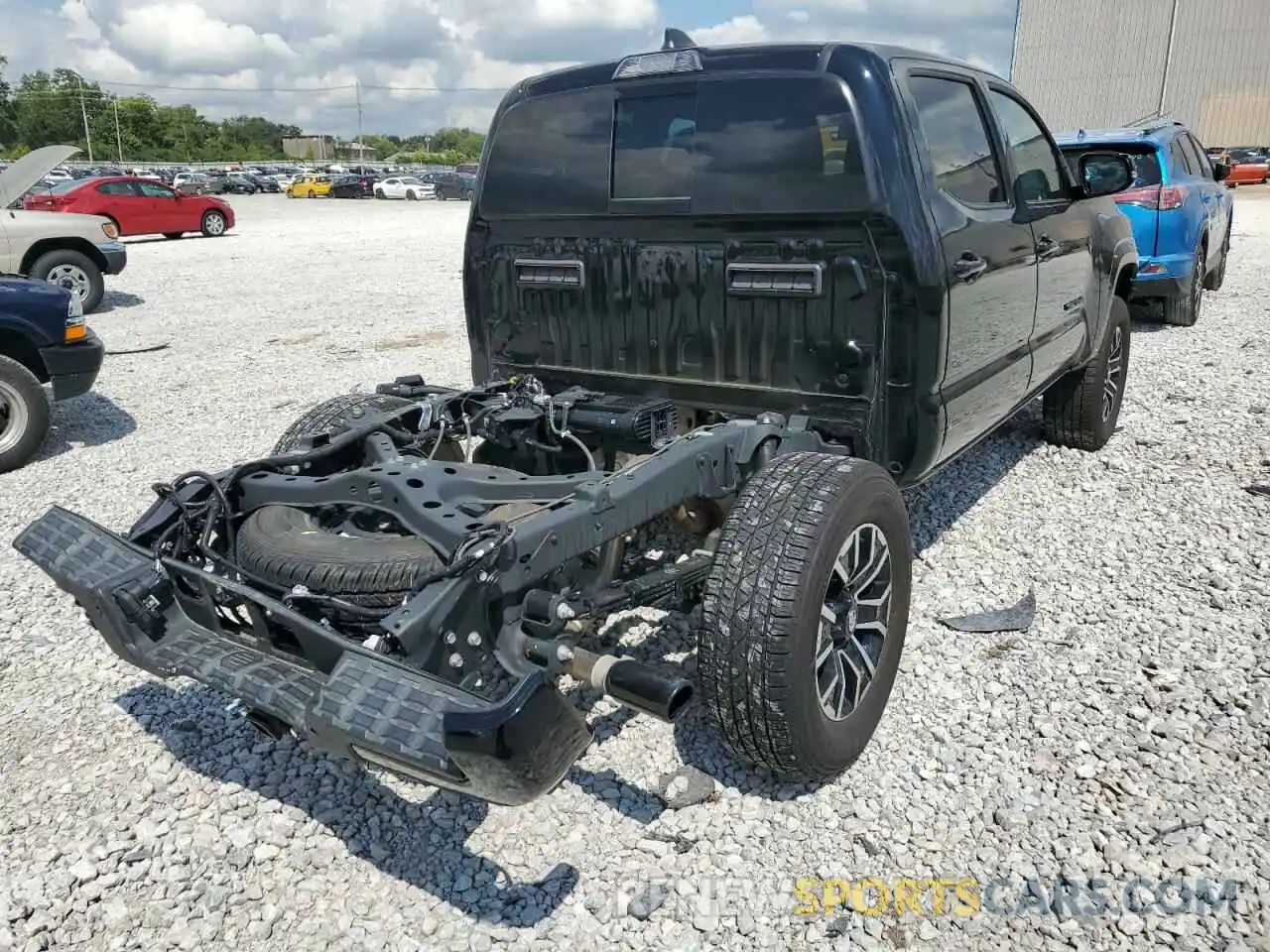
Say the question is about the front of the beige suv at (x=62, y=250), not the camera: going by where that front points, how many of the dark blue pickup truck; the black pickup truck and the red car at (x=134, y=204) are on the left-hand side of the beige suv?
1

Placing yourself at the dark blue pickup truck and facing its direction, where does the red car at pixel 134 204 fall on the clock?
The red car is roughly at 9 o'clock from the dark blue pickup truck.

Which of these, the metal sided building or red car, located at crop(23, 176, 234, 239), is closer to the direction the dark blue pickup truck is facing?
the metal sided building

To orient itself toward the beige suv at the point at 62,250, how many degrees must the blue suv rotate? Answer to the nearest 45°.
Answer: approximately 135° to its left

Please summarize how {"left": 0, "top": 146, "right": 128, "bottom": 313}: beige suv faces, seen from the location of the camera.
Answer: facing to the right of the viewer

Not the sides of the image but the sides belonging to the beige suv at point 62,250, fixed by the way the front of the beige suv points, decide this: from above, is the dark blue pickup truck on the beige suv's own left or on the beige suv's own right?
on the beige suv's own right

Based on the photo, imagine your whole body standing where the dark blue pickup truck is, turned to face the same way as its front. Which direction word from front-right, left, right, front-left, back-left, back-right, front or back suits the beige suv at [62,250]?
left

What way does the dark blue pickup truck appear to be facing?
to the viewer's right

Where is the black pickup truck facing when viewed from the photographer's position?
facing away from the viewer and to the right of the viewer

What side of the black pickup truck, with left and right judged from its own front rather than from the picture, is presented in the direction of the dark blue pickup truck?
left

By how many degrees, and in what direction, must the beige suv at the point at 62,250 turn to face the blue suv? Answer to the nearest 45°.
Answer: approximately 45° to its right

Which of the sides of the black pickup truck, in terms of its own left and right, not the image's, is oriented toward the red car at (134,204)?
left

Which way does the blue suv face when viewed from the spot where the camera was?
facing away from the viewer and to the right of the viewer

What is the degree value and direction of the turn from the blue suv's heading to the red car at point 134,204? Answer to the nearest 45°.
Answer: approximately 135° to its left

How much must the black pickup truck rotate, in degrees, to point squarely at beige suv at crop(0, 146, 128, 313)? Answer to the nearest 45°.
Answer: approximately 90° to its left

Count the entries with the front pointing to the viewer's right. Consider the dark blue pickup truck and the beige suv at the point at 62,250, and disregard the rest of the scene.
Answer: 2
